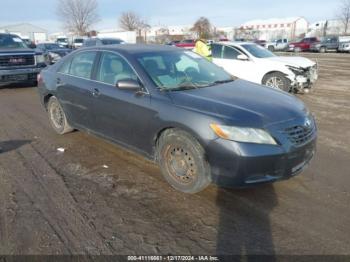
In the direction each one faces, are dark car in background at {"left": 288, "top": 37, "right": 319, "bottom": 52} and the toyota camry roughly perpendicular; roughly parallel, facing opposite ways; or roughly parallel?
roughly perpendicular

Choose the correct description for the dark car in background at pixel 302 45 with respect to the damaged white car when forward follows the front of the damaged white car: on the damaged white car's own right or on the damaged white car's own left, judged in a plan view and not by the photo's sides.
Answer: on the damaged white car's own left

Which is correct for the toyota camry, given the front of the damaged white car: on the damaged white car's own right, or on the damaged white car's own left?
on the damaged white car's own right

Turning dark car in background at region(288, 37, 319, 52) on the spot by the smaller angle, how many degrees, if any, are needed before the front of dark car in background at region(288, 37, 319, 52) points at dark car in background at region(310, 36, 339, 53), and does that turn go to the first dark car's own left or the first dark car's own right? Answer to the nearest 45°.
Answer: approximately 90° to the first dark car's own left

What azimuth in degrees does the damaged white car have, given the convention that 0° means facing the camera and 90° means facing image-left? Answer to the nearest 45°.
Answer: approximately 315°

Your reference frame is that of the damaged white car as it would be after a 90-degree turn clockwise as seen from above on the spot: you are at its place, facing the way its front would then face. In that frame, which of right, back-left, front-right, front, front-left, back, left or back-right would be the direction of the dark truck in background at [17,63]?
front-right

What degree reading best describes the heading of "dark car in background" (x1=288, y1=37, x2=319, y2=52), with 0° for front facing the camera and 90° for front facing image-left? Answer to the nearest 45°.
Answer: approximately 45°
